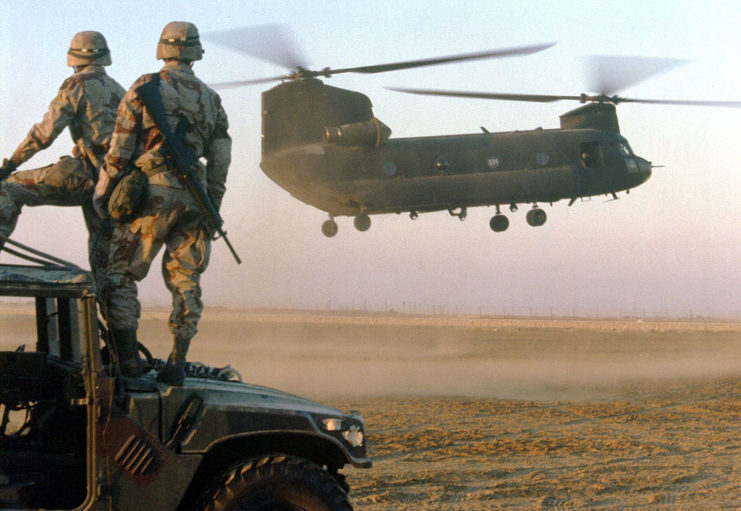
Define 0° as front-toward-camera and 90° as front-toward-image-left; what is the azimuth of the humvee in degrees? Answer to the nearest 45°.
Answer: approximately 270°

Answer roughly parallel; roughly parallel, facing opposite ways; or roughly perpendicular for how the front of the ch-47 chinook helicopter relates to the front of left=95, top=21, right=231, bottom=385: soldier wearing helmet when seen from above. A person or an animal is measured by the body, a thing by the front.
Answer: roughly perpendicular

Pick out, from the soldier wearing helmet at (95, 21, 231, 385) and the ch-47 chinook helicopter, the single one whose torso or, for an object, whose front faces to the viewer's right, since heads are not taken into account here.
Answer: the ch-47 chinook helicopter

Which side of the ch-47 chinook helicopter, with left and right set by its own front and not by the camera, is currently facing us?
right

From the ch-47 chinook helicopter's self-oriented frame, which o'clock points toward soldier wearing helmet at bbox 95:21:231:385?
The soldier wearing helmet is roughly at 3 o'clock from the ch-47 chinook helicopter.

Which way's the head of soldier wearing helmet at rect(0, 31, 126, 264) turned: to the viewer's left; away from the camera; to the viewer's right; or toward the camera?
away from the camera

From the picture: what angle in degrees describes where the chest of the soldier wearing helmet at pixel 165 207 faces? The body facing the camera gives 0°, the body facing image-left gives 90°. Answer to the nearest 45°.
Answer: approximately 180°

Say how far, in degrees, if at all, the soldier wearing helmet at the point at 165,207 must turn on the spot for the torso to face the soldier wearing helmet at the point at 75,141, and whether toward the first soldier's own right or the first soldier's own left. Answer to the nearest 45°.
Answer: approximately 45° to the first soldier's own left

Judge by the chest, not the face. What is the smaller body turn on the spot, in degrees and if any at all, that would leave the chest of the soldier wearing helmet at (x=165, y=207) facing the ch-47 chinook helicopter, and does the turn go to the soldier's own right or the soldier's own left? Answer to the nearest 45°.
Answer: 0° — they already face it
